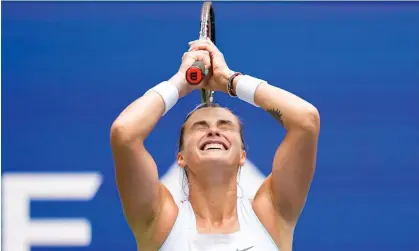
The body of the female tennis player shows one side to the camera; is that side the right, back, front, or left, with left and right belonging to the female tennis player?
front

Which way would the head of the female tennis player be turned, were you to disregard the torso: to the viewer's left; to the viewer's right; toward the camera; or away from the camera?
toward the camera
